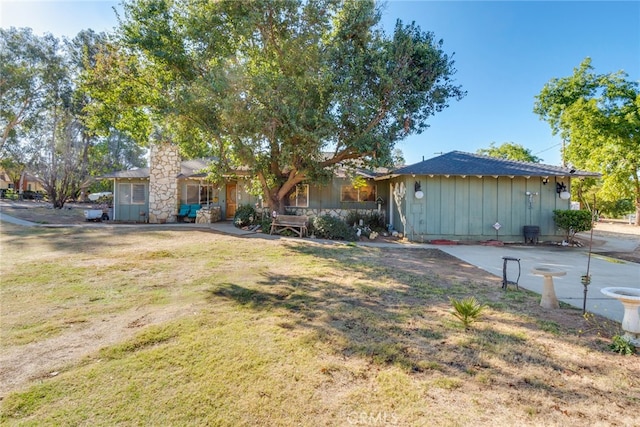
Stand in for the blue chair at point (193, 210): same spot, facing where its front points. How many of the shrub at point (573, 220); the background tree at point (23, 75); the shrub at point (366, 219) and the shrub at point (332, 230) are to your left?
3

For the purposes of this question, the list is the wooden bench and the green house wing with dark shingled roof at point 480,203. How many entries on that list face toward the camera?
2

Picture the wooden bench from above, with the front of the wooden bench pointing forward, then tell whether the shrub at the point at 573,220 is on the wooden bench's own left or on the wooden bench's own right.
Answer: on the wooden bench's own left

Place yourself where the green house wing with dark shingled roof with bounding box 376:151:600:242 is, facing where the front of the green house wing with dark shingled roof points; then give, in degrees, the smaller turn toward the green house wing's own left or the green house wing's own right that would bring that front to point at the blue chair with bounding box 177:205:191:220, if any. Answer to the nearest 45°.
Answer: approximately 90° to the green house wing's own right

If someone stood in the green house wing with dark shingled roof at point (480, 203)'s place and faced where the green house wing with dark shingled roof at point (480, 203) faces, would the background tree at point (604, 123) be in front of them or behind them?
behind

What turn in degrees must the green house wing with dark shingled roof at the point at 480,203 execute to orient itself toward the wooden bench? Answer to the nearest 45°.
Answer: approximately 90° to its right

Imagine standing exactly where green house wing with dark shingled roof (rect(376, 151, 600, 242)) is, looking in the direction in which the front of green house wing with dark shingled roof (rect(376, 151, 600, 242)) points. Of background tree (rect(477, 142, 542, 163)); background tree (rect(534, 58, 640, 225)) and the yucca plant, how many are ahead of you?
1

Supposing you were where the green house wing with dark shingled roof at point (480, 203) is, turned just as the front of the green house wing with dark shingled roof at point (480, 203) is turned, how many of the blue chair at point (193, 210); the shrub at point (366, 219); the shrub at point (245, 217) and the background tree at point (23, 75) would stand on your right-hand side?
4

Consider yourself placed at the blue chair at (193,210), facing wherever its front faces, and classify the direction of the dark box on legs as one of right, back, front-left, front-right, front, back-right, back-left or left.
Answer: left

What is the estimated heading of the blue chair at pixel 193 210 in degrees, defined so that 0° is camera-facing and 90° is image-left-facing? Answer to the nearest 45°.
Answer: approximately 45°
